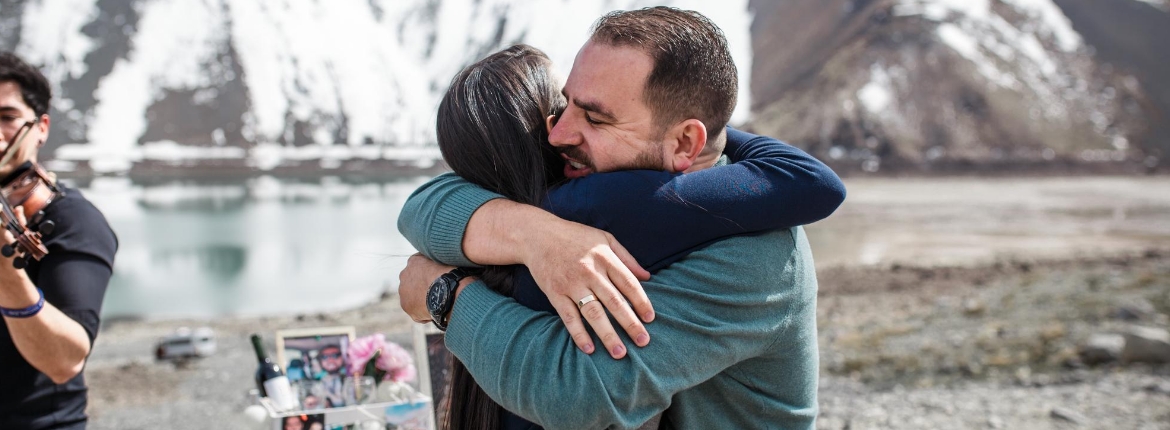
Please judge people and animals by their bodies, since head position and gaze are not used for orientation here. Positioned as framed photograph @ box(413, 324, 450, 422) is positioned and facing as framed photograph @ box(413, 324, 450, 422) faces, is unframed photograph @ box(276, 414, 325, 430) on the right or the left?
on its right

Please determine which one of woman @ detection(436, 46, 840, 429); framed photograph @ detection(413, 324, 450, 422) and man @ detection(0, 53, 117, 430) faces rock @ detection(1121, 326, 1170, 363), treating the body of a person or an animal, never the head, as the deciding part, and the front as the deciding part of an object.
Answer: the woman

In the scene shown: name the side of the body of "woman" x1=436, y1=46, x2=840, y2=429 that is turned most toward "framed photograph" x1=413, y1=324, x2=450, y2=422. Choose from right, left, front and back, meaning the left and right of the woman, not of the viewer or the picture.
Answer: left

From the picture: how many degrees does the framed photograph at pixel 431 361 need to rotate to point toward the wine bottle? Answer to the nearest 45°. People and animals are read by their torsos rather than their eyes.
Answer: approximately 90° to its right

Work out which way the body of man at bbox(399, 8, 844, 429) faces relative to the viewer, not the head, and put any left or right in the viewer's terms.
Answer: facing to the left of the viewer

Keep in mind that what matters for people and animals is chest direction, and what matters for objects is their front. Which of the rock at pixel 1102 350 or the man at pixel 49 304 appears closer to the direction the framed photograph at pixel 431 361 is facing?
the man

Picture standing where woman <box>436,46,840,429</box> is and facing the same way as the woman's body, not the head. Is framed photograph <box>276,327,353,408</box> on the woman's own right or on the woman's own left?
on the woman's own left

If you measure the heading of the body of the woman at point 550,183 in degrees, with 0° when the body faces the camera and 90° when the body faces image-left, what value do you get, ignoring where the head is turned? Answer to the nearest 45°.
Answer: approximately 225°

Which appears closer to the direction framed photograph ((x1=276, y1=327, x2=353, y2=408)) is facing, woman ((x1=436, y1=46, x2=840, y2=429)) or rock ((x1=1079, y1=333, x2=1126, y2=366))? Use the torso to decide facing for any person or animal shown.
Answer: the woman

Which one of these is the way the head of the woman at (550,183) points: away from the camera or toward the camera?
away from the camera

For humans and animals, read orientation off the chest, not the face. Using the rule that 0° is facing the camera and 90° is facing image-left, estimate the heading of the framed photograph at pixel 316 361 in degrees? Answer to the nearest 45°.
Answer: approximately 0°
